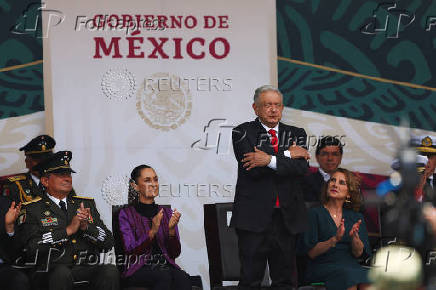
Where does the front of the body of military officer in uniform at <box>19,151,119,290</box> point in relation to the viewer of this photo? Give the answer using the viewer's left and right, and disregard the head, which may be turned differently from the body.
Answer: facing the viewer and to the right of the viewer

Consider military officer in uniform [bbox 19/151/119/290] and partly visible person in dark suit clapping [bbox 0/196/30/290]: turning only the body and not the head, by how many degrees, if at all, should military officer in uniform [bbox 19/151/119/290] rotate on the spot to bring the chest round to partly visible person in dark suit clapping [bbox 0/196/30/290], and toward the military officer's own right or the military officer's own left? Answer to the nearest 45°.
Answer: approximately 135° to the military officer's own right

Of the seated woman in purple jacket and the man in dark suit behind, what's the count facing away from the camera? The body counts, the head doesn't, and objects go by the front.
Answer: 0

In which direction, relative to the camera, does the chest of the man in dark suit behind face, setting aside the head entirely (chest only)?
toward the camera

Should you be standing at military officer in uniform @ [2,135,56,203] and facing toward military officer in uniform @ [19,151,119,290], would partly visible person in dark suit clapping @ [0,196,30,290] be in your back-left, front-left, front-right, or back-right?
front-right

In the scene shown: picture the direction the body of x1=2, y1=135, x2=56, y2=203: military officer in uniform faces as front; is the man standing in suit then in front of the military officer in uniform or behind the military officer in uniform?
in front

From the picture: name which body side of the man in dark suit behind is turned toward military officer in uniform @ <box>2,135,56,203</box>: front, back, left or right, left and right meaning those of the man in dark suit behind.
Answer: right

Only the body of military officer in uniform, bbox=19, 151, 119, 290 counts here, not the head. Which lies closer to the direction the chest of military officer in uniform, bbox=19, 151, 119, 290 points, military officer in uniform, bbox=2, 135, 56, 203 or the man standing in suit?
the man standing in suit

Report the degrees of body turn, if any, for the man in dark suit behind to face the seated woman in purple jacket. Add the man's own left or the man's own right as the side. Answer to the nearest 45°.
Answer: approximately 45° to the man's own right

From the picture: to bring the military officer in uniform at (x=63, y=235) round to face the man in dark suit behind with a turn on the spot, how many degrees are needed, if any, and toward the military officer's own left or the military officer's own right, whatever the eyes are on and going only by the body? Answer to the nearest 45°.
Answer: approximately 45° to the military officer's own left

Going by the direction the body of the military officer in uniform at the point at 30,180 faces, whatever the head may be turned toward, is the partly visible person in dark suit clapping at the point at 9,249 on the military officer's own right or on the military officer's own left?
on the military officer's own right
